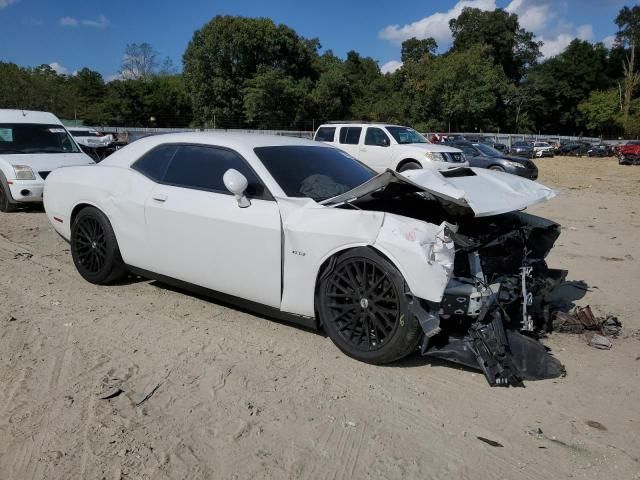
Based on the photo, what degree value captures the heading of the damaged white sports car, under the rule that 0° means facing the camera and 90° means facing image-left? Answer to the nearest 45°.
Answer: approximately 315°

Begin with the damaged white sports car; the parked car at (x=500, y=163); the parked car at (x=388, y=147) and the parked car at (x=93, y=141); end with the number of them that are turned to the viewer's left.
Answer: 0

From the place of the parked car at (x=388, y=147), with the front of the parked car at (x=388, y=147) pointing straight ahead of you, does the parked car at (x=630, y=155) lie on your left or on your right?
on your left

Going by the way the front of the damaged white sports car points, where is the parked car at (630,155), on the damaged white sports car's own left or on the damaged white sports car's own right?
on the damaged white sports car's own left

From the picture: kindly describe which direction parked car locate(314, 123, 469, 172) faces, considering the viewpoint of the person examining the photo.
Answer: facing the viewer and to the right of the viewer

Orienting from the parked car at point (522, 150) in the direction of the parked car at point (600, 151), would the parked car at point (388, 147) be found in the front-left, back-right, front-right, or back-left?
back-right

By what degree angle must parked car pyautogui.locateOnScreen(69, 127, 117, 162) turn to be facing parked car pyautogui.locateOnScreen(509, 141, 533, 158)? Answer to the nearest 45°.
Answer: approximately 45° to its left

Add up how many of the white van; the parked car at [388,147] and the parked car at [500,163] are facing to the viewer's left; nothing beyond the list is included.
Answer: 0

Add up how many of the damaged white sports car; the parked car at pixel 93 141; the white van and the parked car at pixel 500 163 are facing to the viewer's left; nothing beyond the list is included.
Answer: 0

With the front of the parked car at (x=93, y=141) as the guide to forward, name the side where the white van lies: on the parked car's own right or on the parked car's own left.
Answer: on the parked car's own right

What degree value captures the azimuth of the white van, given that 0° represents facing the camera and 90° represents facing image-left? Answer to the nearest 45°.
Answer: approximately 315°

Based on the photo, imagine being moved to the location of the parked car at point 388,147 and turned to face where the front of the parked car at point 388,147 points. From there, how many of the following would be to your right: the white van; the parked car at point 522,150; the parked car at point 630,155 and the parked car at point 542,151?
1

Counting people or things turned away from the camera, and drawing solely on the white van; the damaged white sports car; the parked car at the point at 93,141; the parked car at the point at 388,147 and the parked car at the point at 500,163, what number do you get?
0

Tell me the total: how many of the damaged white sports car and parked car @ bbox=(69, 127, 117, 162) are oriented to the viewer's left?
0
